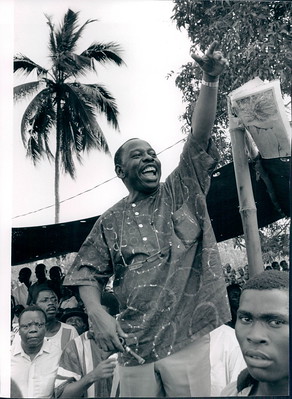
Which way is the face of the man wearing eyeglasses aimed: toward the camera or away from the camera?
toward the camera

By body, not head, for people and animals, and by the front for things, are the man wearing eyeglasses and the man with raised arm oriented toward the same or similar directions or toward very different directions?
same or similar directions

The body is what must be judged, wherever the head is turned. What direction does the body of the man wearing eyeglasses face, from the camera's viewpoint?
toward the camera

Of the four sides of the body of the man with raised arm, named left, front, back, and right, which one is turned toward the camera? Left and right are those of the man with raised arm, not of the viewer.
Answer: front

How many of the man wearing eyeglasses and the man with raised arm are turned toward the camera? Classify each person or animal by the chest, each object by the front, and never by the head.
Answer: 2

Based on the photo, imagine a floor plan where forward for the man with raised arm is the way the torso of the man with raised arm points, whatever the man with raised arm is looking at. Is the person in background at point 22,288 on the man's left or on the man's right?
on the man's right

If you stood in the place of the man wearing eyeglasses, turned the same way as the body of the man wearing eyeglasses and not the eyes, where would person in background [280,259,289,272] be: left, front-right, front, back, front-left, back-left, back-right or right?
left

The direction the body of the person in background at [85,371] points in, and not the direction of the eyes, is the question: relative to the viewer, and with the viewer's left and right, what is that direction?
facing the viewer and to the right of the viewer
